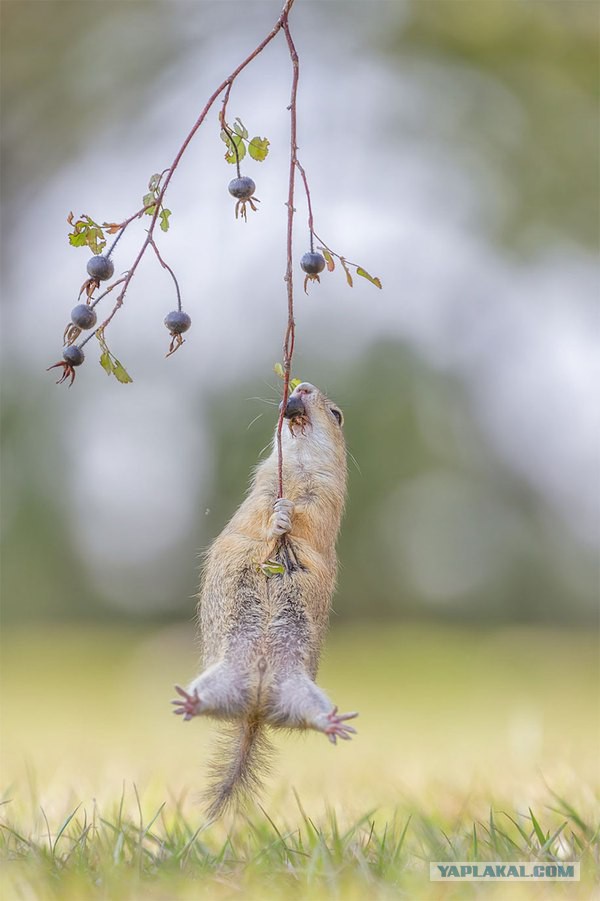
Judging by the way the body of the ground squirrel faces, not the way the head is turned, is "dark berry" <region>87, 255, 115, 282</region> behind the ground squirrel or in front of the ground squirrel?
in front

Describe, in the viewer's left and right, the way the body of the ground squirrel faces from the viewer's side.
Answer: facing the viewer
